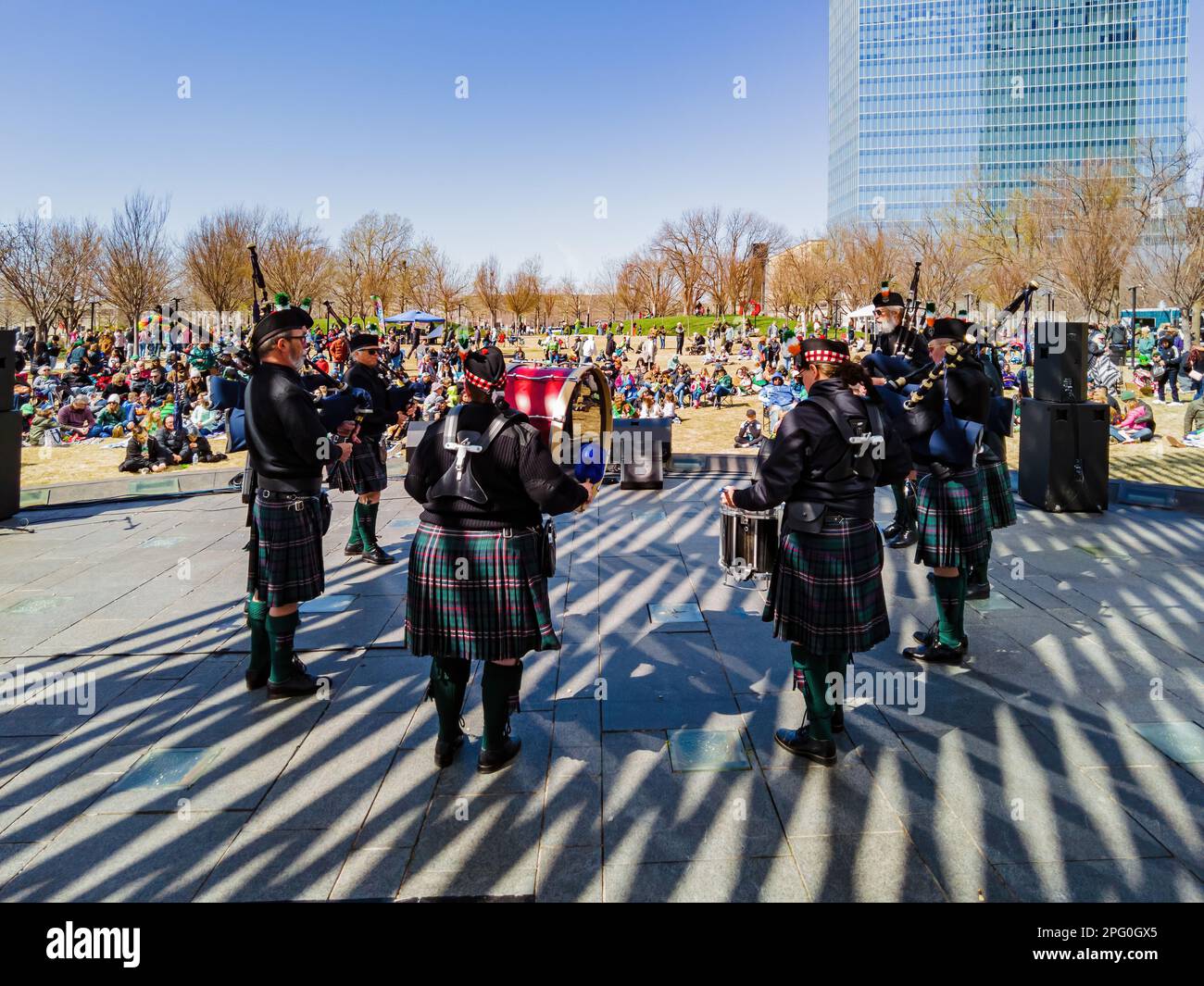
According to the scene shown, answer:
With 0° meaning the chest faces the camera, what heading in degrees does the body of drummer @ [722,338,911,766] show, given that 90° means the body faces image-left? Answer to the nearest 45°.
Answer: approximately 135°

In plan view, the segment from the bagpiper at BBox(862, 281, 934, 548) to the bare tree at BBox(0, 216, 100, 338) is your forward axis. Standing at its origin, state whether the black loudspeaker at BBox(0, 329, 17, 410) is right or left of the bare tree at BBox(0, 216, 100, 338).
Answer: left

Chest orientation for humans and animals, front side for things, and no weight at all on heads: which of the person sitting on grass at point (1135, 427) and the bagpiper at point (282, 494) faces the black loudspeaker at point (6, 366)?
the person sitting on grass

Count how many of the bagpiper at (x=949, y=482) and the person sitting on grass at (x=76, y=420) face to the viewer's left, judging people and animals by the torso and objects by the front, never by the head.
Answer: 1

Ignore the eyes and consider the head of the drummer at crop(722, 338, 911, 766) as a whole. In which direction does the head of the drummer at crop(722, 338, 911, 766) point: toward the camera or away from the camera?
away from the camera
